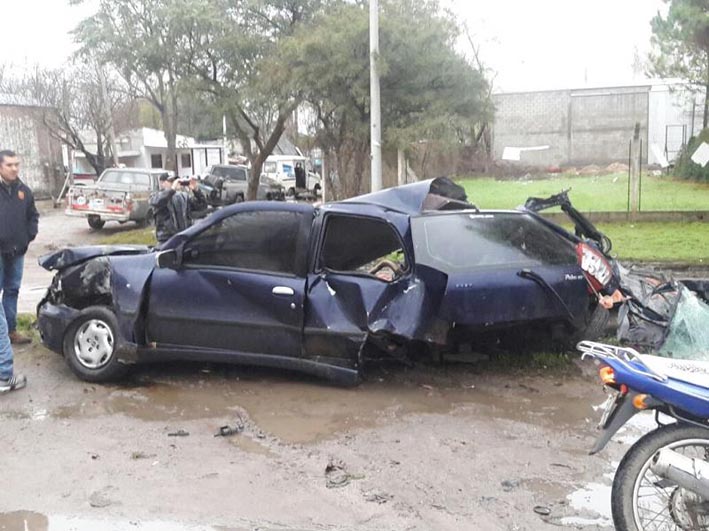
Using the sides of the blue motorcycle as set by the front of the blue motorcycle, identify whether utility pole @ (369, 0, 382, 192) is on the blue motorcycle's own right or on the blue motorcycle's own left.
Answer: on the blue motorcycle's own left

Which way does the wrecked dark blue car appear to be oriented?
to the viewer's left

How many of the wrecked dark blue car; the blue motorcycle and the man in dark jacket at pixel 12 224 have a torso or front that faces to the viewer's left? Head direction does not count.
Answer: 1

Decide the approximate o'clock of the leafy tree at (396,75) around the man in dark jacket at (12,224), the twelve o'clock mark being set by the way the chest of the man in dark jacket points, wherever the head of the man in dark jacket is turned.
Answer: The leafy tree is roughly at 9 o'clock from the man in dark jacket.

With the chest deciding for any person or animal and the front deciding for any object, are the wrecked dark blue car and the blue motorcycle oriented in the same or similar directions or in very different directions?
very different directions

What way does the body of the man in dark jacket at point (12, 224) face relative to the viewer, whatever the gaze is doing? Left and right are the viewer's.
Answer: facing the viewer and to the right of the viewer

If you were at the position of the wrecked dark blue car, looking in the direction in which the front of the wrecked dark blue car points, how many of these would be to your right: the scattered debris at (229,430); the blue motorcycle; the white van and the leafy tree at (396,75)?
2

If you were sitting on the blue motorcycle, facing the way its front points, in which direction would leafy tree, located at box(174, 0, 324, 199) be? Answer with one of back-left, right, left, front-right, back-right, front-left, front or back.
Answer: back-left

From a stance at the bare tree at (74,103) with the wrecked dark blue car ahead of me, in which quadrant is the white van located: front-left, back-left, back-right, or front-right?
front-left

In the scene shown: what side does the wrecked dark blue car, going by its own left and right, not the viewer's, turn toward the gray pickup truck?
right

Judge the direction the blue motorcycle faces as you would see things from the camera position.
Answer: facing to the right of the viewer

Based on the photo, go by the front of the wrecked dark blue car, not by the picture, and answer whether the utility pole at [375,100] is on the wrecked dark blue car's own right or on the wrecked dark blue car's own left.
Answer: on the wrecked dark blue car's own right
